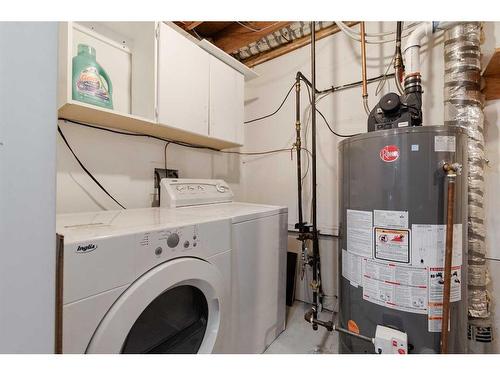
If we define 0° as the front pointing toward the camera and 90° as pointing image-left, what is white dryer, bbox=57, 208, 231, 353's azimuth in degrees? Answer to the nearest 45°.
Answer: approximately 315°

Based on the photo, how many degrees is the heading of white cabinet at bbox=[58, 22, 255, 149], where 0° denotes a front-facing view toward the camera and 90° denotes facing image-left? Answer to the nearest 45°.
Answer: approximately 315°

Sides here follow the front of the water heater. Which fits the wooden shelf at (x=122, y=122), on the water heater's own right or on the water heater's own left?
on the water heater's own right

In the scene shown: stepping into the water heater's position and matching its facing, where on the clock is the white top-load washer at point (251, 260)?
The white top-load washer is roughly at 3 o'clock from the water heater.

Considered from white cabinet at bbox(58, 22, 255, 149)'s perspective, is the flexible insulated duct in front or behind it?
in front

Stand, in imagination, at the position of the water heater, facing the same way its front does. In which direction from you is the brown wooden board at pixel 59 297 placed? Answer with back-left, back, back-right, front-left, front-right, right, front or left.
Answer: front-right
